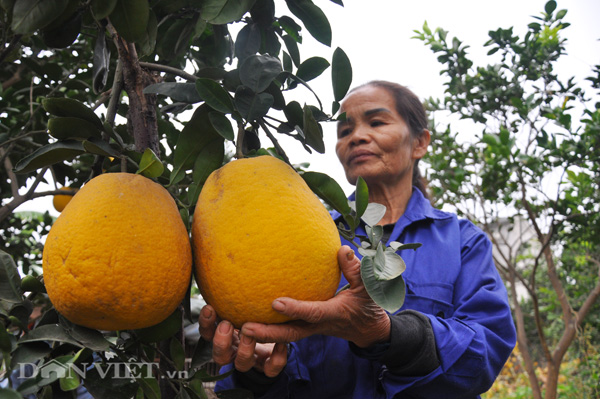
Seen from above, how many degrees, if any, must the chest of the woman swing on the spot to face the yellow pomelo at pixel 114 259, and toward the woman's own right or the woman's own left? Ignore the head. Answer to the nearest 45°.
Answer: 0° — they already face it

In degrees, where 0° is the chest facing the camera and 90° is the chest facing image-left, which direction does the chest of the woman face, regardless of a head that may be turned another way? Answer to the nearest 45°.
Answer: approximately 45°

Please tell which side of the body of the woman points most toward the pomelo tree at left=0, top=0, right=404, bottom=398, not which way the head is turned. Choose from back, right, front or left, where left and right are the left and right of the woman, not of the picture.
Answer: front

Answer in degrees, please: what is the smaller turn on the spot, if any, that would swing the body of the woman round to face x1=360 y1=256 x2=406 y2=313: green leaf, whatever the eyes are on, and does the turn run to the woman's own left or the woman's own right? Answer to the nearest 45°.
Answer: approximately 45° to the woman's own left

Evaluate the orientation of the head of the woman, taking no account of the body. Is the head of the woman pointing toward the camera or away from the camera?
toward the camera
